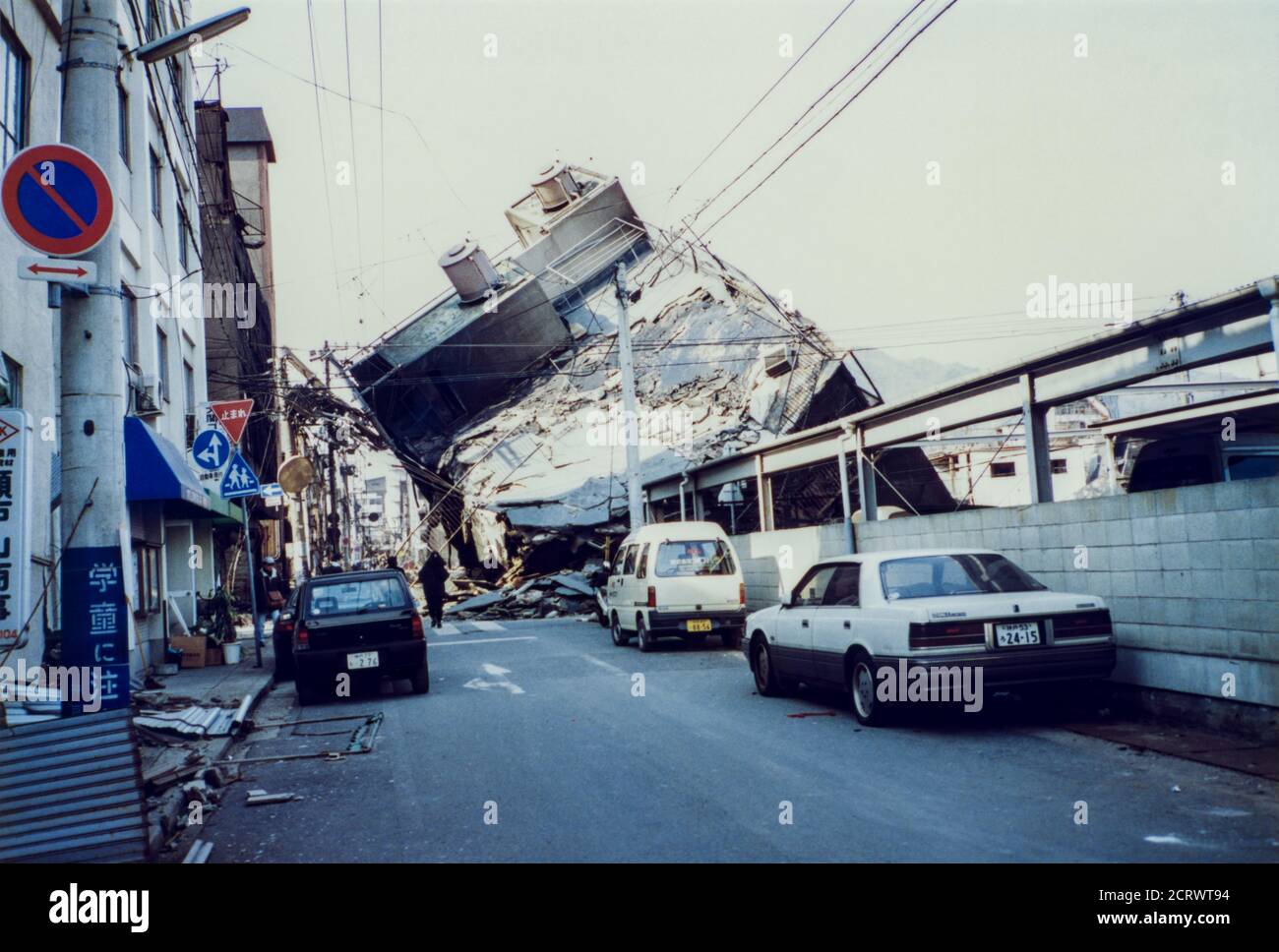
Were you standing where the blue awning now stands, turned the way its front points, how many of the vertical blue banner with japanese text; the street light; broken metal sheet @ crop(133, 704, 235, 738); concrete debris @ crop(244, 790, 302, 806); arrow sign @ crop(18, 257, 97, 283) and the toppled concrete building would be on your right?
5

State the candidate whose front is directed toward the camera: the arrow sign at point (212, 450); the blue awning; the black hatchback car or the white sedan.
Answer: the arrow sign

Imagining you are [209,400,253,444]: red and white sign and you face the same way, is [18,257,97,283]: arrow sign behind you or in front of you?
in front

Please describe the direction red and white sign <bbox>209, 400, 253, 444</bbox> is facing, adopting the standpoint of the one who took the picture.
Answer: facing the viewer

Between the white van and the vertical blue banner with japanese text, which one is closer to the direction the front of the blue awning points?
the white van

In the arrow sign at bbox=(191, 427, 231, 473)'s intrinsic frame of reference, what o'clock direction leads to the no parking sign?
The no parking sign is roughly at 12 o'clock from the arrow sign.

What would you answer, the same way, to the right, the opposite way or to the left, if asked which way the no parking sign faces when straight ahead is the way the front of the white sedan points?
the opposite way

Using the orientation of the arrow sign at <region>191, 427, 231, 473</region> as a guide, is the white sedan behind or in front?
in front

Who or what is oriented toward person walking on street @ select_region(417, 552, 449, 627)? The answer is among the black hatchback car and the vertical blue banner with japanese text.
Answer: the black hatchback car

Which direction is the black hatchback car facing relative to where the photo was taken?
away from the camera

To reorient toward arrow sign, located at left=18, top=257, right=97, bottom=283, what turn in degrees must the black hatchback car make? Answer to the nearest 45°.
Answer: approximately 180°

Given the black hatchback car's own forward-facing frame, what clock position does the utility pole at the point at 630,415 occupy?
The utility pole is roughly at 1 o'clock from the black hatchback car.

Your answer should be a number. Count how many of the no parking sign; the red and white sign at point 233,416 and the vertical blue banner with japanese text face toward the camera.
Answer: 3

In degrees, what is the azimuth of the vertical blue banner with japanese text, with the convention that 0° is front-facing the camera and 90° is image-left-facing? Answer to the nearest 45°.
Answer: approximately 0°
